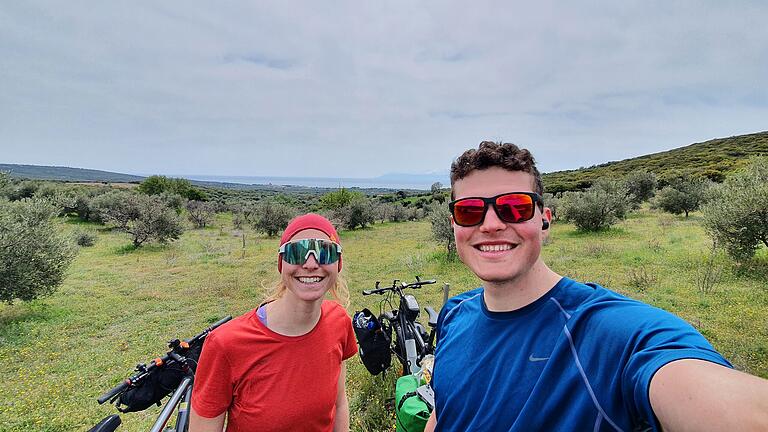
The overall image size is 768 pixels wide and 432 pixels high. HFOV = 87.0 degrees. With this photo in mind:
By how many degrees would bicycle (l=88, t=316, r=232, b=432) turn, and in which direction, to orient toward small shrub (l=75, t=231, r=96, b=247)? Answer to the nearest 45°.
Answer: approximately 45° to its right

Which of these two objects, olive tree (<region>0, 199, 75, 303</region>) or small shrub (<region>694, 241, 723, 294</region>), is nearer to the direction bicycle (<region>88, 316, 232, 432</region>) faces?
the olive tree
